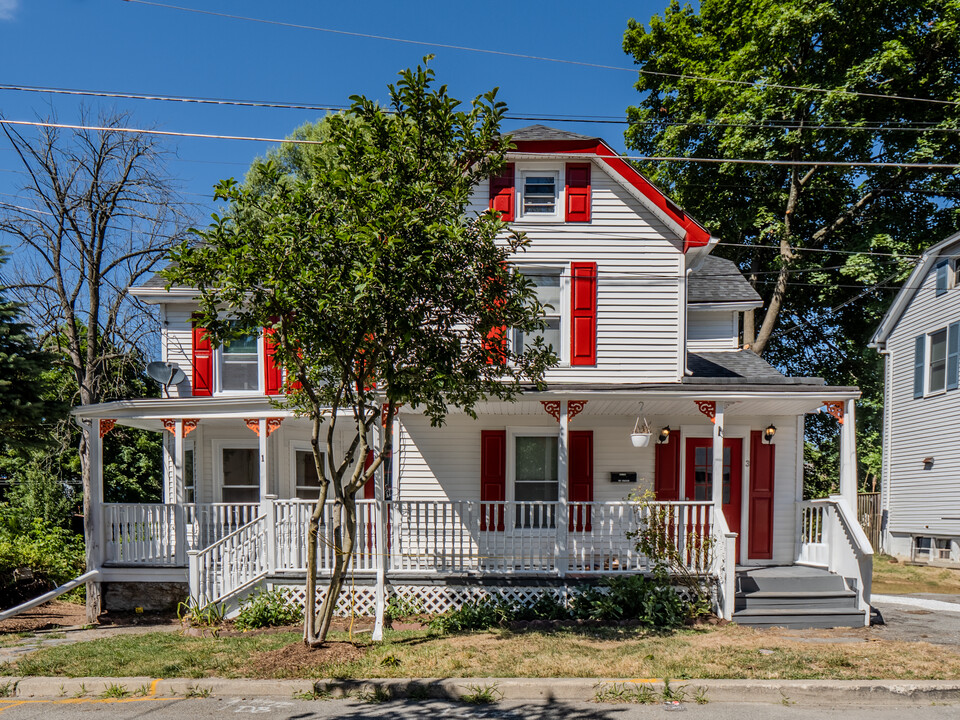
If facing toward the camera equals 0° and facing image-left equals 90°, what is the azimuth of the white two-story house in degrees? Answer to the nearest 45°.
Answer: approximately 0°

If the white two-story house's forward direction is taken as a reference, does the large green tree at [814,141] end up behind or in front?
behind

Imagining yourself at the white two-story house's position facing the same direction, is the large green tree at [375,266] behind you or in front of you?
in front

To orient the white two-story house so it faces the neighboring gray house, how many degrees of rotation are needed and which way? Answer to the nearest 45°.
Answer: approximately 135° to its left
